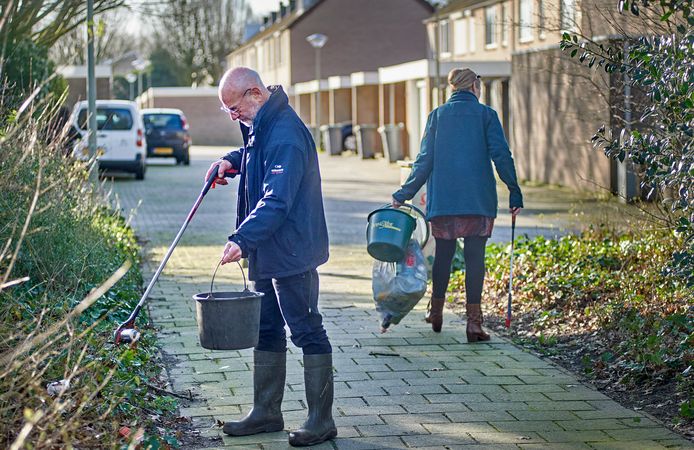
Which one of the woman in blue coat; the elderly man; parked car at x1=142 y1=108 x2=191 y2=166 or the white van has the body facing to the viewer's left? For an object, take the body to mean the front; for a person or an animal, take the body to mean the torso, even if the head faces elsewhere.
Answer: the elderly man

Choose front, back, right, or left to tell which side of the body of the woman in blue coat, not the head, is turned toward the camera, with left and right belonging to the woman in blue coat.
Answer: back

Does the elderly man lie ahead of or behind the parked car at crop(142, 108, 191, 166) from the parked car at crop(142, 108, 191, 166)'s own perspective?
behind

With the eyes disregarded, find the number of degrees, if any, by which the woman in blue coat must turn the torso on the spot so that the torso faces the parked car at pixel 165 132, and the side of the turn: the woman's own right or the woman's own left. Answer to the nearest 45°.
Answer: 0° — they already face it

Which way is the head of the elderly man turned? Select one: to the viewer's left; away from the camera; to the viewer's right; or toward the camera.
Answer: to the viewer's left

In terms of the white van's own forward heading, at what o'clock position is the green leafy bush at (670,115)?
The green leafy bush is roughly at 6 o'clock from the white van.

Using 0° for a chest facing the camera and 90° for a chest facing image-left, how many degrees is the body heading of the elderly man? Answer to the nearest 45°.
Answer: approximately 90°

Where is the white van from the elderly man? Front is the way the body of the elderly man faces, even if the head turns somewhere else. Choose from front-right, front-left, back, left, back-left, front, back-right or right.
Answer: right

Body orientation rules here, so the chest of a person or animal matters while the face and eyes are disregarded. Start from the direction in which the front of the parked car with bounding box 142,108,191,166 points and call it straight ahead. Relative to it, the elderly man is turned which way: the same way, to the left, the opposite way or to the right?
to the left

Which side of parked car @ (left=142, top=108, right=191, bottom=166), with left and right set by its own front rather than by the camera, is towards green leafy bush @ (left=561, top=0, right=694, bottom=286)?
back

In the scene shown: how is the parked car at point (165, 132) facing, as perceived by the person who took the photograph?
facing away from the viewer

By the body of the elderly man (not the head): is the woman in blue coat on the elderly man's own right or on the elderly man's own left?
on the elderly man's own right

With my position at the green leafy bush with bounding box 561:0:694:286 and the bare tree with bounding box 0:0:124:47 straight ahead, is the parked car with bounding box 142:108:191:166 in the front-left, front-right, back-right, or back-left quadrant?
front-right

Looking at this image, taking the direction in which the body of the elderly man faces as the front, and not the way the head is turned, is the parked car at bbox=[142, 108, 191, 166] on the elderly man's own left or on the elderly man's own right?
on the elderly man's own right

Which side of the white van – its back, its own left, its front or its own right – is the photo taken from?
back

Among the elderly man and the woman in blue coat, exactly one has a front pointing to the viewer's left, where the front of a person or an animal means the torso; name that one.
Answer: the elderly man

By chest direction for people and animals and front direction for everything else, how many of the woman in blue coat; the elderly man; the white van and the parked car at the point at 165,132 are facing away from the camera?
3
